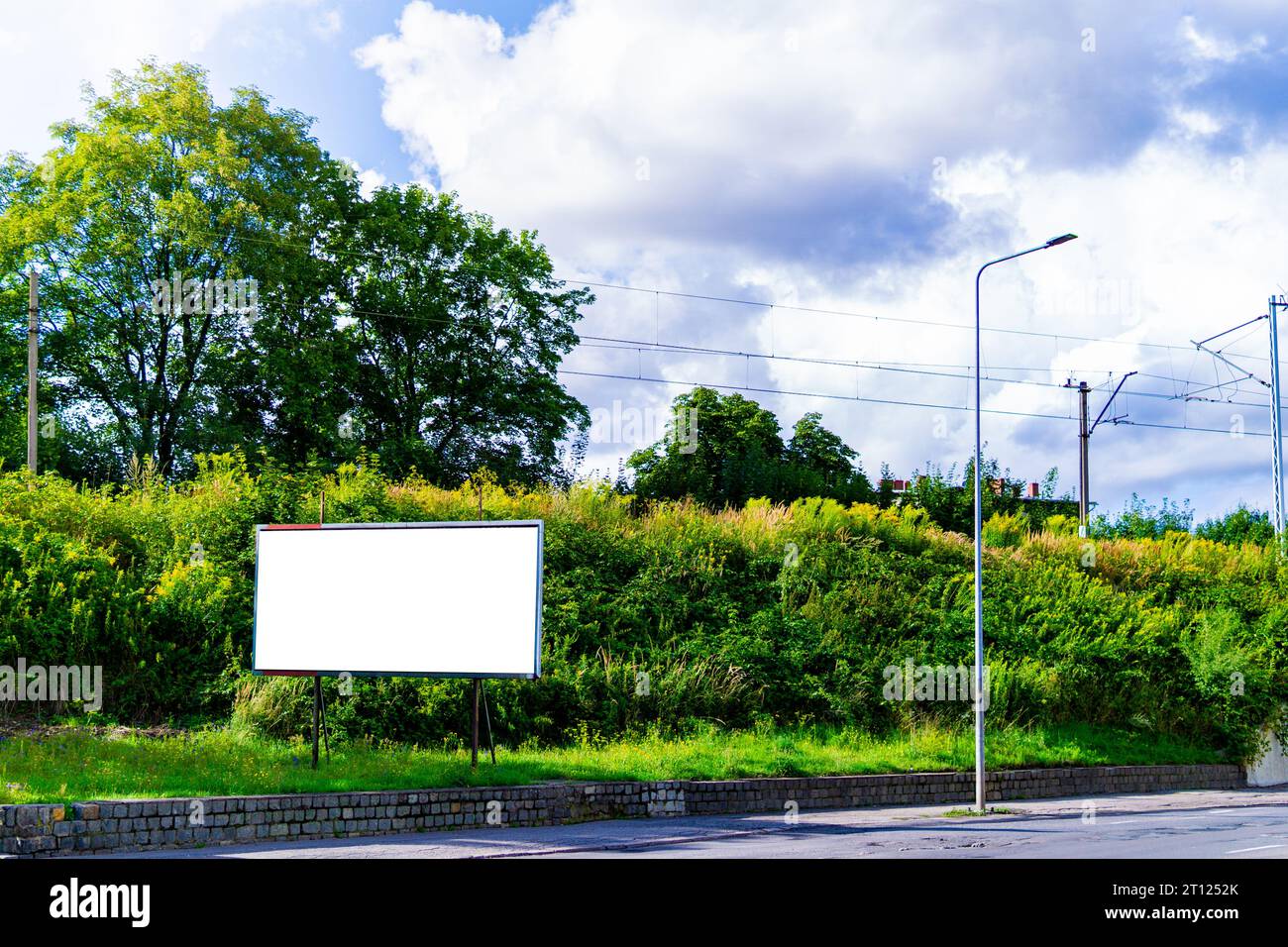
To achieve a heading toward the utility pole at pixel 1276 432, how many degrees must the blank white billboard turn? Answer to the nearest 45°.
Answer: approximately 135° to its left

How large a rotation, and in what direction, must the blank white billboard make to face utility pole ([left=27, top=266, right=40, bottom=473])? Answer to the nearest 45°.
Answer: approximately 135° to its right

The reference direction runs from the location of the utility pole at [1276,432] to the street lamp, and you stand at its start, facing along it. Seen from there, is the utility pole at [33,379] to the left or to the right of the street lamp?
right

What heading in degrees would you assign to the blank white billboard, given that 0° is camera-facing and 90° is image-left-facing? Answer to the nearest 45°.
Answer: approximately 0°

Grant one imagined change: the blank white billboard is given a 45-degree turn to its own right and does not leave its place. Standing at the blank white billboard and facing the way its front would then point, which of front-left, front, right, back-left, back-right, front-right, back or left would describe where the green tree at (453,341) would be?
back-right

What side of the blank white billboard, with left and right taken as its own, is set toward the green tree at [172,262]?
back
